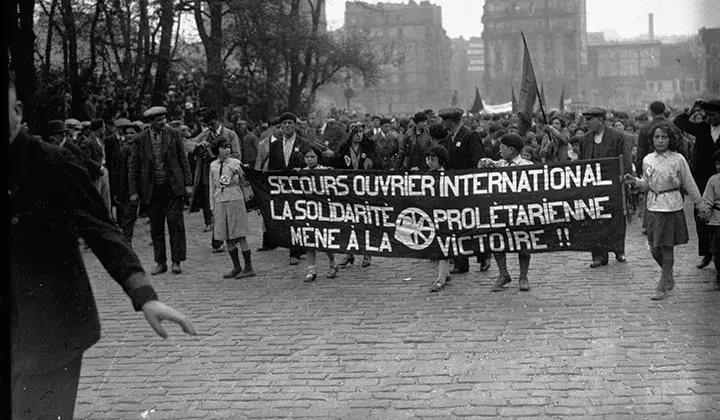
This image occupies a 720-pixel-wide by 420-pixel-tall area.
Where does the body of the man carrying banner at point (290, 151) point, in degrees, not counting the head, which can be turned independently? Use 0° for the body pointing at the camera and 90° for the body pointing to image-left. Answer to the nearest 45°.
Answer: approximately 0°

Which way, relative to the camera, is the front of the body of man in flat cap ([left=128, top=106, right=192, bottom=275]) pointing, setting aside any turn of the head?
toward the camera

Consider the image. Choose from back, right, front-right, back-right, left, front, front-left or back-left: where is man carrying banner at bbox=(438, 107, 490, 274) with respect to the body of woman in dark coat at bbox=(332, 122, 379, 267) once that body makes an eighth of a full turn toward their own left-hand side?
front

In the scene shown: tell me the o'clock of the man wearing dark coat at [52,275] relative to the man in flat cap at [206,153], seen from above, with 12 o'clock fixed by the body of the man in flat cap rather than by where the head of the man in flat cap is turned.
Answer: The man wearing dark coat is roughly at 12 o'clock from the man in flat cap.

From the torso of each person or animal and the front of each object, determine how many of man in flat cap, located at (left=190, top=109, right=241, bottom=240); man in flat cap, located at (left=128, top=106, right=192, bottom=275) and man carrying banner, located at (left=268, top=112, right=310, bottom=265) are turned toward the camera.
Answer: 3

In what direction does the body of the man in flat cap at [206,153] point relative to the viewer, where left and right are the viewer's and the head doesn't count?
facing the viewer

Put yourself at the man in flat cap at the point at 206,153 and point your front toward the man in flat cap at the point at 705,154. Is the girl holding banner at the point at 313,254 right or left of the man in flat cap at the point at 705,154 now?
right

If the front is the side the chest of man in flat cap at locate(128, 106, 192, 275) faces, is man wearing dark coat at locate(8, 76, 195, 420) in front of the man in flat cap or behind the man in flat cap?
in front

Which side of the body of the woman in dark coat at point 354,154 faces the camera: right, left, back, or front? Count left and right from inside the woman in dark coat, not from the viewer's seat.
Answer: front

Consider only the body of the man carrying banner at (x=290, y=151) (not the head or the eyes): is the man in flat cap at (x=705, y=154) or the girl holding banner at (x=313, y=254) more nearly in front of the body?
the girl holding banner
